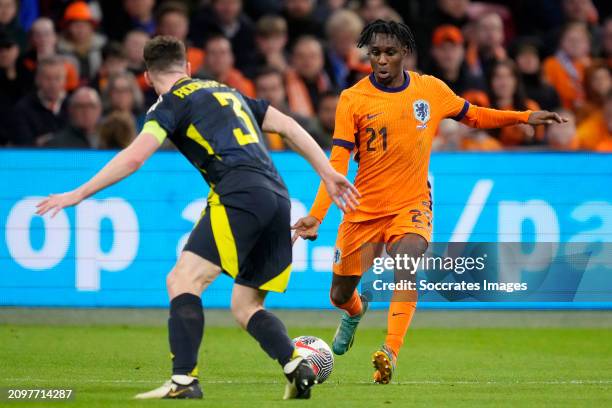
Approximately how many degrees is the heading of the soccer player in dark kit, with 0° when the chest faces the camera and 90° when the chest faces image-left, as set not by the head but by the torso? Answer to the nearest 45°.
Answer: approximately 135°

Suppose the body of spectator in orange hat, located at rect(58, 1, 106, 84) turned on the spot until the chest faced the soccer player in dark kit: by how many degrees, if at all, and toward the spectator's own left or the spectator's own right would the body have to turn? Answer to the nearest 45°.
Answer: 0° — they already face them

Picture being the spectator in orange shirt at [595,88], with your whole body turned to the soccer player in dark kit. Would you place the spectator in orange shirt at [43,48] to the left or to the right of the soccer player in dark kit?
right

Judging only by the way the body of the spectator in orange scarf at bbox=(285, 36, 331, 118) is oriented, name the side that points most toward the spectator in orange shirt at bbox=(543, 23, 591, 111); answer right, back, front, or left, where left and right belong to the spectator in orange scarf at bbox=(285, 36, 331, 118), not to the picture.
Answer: left

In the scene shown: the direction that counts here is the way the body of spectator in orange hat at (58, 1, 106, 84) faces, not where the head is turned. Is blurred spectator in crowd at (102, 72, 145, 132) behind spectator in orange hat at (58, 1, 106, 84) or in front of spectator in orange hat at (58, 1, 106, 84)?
in front

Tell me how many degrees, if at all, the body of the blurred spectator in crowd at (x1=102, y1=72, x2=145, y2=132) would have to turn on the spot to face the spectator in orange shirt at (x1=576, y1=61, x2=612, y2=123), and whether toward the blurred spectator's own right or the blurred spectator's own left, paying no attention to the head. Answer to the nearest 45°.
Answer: approximately 90° to the blurred spectator's own left

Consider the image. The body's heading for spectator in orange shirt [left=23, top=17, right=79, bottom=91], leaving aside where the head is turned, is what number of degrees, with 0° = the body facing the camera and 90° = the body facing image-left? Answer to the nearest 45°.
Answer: approximately 0°
